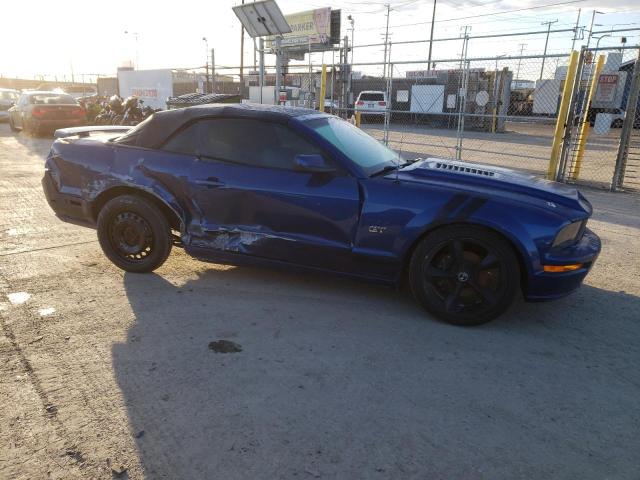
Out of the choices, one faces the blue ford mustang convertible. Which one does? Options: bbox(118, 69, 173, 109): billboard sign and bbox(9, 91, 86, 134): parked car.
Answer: the billboard sign

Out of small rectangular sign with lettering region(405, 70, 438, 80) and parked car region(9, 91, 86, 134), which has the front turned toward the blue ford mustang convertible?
the small rectangular sign with lettering

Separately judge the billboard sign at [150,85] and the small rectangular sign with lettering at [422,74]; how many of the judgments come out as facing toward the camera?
2

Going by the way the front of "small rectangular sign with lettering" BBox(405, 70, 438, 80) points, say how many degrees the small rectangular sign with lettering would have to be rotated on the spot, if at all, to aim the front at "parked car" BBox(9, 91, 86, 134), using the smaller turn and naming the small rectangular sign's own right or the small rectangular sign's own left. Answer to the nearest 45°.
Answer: approximately 45° to the small rectangular sign's own right

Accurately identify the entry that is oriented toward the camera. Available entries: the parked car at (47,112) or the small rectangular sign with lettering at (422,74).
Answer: the small rectangular sign with lettering

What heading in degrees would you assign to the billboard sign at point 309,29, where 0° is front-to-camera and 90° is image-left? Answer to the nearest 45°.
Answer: approximately 45°

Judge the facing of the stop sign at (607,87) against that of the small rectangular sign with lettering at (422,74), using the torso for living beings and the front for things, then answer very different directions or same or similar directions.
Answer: same or similar directions

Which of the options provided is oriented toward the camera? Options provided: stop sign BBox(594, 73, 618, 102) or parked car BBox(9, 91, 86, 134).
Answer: the stop sign

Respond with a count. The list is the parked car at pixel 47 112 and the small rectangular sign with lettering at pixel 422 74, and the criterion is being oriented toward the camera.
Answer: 1

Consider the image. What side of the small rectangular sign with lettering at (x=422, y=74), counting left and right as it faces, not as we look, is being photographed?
front

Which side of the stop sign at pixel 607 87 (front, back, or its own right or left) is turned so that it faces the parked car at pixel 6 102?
right

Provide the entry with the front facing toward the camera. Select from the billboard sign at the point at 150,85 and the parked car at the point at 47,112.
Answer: the billboard sign

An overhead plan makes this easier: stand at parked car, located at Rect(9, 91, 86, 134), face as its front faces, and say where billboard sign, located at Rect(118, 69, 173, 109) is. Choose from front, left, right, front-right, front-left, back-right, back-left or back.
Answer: right

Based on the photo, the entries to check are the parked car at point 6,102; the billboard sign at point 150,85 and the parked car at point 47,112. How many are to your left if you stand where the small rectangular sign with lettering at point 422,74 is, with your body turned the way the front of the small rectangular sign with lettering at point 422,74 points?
0

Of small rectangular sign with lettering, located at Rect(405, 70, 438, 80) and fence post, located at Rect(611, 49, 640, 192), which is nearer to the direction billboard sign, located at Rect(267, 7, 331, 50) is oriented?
the fence post

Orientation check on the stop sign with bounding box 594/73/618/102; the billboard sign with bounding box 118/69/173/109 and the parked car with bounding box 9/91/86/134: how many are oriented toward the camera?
2

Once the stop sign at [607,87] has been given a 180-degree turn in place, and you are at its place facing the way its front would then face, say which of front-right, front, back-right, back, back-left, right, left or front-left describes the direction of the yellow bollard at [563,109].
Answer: left

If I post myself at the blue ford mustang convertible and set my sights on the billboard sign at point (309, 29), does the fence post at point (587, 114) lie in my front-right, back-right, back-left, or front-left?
front-right
